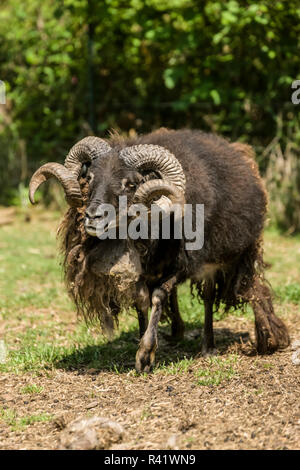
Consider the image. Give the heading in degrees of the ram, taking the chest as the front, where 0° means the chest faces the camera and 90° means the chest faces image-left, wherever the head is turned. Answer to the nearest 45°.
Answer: approximately 45°
